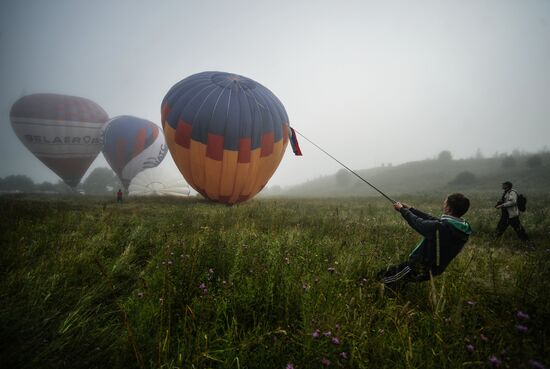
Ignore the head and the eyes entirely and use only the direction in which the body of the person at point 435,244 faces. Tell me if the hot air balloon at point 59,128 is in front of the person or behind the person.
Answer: in front

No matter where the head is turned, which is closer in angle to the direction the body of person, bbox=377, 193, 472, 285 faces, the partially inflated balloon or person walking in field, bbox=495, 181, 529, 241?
the partially inflated balloon

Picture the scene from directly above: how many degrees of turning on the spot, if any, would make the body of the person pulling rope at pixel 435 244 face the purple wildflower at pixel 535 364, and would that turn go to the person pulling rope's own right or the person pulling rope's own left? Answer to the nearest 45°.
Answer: approximately 135° to the person pulling rope's own left

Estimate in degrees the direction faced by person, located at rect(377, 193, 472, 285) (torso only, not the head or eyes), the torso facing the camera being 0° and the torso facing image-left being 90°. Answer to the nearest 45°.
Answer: approximately 135°

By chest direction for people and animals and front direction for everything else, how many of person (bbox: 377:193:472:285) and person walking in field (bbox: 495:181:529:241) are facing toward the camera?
0

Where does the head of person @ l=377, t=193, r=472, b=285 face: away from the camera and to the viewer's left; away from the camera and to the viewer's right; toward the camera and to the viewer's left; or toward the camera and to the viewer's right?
away from the camera and to the viewer's left

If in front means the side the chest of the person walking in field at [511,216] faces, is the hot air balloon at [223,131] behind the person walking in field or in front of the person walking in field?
in front

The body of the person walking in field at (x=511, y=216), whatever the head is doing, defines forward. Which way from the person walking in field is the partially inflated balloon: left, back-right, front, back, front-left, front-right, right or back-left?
front

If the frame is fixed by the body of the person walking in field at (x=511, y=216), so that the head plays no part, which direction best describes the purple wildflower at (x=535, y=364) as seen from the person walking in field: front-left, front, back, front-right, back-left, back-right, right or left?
left

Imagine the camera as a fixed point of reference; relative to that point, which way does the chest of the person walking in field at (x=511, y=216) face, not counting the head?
to the viewer's left

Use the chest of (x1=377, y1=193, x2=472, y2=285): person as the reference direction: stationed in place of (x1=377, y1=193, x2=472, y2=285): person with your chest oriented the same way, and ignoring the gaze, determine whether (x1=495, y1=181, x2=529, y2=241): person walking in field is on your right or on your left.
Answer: on your right
